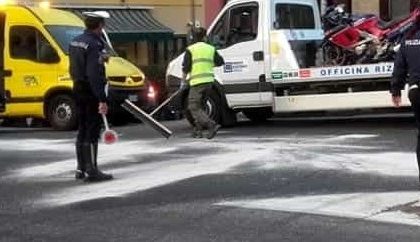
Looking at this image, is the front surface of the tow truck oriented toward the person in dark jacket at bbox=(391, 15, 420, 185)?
no

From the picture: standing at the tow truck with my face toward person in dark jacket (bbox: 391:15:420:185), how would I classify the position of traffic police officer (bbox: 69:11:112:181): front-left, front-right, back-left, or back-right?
front-right

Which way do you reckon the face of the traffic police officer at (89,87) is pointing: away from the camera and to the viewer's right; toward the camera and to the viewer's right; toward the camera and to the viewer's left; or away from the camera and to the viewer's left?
away from the camera and to the viewer's right

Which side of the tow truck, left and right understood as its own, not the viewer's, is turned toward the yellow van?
front

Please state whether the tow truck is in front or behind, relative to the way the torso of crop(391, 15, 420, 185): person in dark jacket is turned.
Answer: in front

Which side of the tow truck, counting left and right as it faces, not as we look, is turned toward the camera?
left
